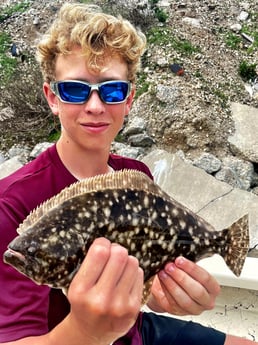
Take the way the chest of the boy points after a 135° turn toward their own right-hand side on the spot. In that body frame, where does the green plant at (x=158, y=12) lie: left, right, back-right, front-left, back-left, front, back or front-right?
right

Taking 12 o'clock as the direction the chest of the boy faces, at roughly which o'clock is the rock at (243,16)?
The rock is roughly at 8 o'clock from the boy.

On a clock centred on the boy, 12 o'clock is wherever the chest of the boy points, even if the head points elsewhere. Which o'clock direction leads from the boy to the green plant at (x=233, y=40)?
The green plant is roughly at 8 o'clock from the boy.

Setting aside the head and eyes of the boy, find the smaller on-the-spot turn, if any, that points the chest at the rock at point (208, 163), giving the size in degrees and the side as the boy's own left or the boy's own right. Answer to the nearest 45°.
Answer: approximately 135° to the boy's own left

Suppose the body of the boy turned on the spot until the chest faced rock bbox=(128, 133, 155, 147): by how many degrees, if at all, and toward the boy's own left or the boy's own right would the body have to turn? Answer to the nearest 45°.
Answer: approximately 135° to the boy's own left

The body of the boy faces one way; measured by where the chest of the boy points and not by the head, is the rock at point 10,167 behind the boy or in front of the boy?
behind

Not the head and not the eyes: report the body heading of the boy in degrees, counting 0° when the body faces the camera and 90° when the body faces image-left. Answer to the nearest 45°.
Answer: approximately 315°

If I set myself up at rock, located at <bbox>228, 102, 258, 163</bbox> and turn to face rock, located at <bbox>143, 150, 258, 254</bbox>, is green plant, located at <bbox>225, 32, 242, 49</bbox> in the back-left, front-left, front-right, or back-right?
back-right

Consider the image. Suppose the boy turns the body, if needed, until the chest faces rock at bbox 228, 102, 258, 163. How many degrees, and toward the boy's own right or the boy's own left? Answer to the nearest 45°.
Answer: approximately 135° to the boy's own left

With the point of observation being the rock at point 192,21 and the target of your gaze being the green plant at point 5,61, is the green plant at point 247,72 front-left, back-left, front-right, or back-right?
back-left

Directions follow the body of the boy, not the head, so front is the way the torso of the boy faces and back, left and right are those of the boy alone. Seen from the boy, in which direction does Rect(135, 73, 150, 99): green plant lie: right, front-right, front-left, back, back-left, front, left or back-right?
back-left
